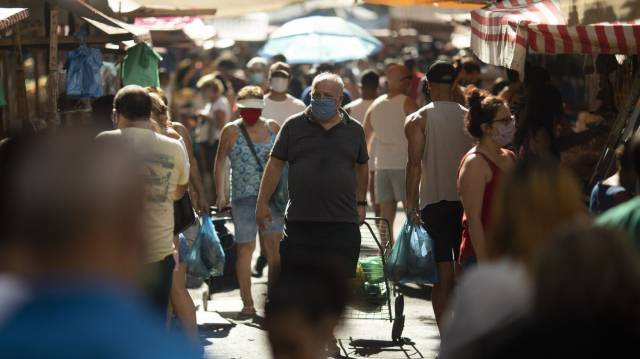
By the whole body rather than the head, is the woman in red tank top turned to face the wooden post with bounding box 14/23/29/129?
no

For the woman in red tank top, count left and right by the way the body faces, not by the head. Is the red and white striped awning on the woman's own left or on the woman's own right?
on the woman's own left

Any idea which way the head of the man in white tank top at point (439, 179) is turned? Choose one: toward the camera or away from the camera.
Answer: away from the camera

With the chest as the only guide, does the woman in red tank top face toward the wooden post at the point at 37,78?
no

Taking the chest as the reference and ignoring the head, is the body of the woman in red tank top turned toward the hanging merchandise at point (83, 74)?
no

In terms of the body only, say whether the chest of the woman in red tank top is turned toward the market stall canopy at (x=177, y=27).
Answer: no

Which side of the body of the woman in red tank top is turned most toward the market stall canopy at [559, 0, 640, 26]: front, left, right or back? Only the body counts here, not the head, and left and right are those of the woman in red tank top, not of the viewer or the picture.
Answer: left
